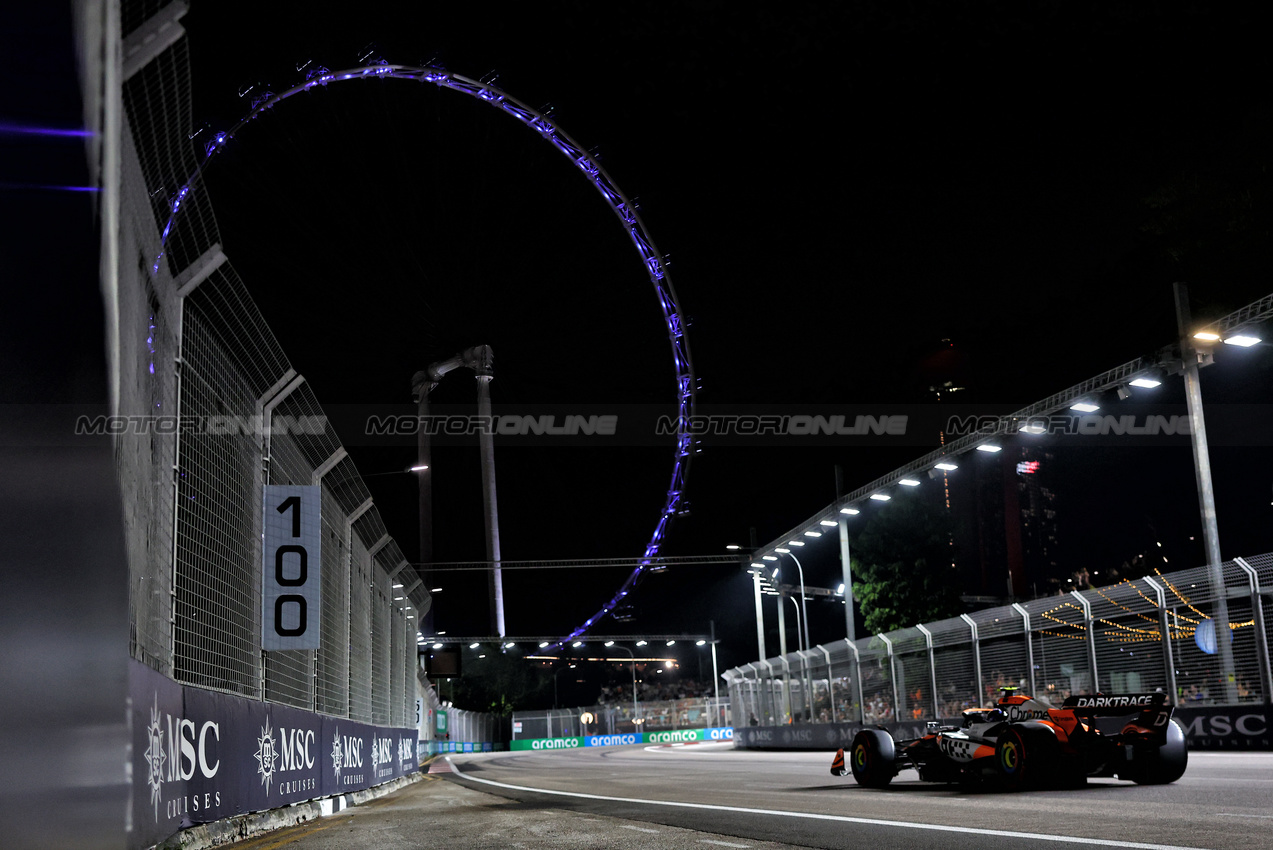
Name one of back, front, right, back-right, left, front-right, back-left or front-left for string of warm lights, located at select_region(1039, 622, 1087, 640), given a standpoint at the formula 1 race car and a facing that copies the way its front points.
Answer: front-right

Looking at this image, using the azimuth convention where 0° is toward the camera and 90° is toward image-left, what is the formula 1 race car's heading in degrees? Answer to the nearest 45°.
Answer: approximately 135°

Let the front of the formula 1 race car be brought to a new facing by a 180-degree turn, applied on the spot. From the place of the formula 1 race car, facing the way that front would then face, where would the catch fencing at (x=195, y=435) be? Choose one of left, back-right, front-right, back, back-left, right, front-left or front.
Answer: right

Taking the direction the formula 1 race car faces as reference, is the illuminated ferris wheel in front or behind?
in front

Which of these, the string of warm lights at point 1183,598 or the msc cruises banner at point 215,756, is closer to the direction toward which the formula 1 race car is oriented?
the string of warm lights

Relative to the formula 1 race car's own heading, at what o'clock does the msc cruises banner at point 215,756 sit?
The msc cruises banner is roughly at 9 o'clock from the formula 1 race car.

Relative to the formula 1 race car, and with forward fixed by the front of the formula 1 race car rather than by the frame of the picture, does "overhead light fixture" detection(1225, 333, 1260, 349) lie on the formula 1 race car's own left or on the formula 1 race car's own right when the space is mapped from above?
on the formula 1 race car's own right

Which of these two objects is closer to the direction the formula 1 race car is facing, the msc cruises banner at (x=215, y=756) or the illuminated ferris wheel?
the illuminated ferris wheel

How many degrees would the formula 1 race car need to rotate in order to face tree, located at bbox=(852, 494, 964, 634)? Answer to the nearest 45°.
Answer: approximately 45° to its right

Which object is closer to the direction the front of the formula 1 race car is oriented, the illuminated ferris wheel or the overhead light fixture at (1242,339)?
the illuminated ferris wheel

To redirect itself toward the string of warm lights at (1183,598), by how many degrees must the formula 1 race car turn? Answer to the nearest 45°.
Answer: approximately 45° to its right
